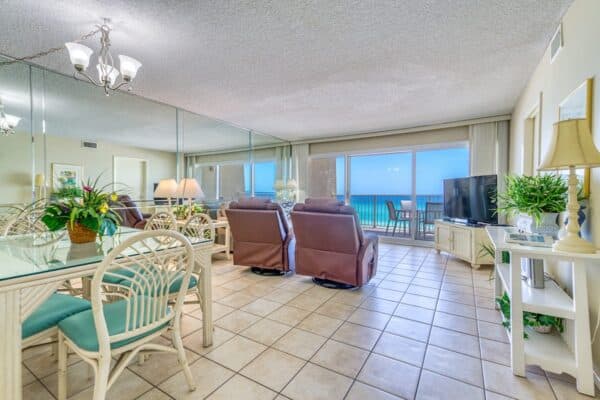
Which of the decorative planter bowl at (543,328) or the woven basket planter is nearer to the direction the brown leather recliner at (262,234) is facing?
the decorative planter bowl

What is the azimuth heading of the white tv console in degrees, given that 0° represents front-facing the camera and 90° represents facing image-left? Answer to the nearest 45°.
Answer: approximately 45°

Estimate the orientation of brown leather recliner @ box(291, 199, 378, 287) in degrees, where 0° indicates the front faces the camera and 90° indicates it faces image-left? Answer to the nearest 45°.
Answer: approximately 225°

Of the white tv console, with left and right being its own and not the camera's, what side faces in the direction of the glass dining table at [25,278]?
front

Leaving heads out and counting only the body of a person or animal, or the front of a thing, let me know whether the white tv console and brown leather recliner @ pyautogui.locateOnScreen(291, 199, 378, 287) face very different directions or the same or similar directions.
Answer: very different directions

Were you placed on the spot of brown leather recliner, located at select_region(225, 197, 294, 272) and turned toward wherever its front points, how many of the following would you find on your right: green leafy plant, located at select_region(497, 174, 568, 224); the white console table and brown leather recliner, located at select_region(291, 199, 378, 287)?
3

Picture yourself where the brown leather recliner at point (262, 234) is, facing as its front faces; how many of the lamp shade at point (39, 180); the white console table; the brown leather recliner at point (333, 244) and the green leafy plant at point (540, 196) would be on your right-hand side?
3

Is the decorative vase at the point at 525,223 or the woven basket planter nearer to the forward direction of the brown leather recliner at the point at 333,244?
the decorative vase

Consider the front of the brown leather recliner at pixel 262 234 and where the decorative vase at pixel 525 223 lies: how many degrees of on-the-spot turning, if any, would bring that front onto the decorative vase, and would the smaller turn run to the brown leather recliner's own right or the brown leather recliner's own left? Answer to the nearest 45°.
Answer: approximately 90° to the brown leather recliner's own right

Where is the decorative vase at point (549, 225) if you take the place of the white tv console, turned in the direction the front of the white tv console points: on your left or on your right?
on your left

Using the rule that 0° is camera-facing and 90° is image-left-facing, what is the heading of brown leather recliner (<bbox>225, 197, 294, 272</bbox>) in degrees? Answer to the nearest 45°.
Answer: approximately 225°

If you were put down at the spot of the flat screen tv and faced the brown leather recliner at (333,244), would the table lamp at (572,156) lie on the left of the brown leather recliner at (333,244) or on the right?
left
